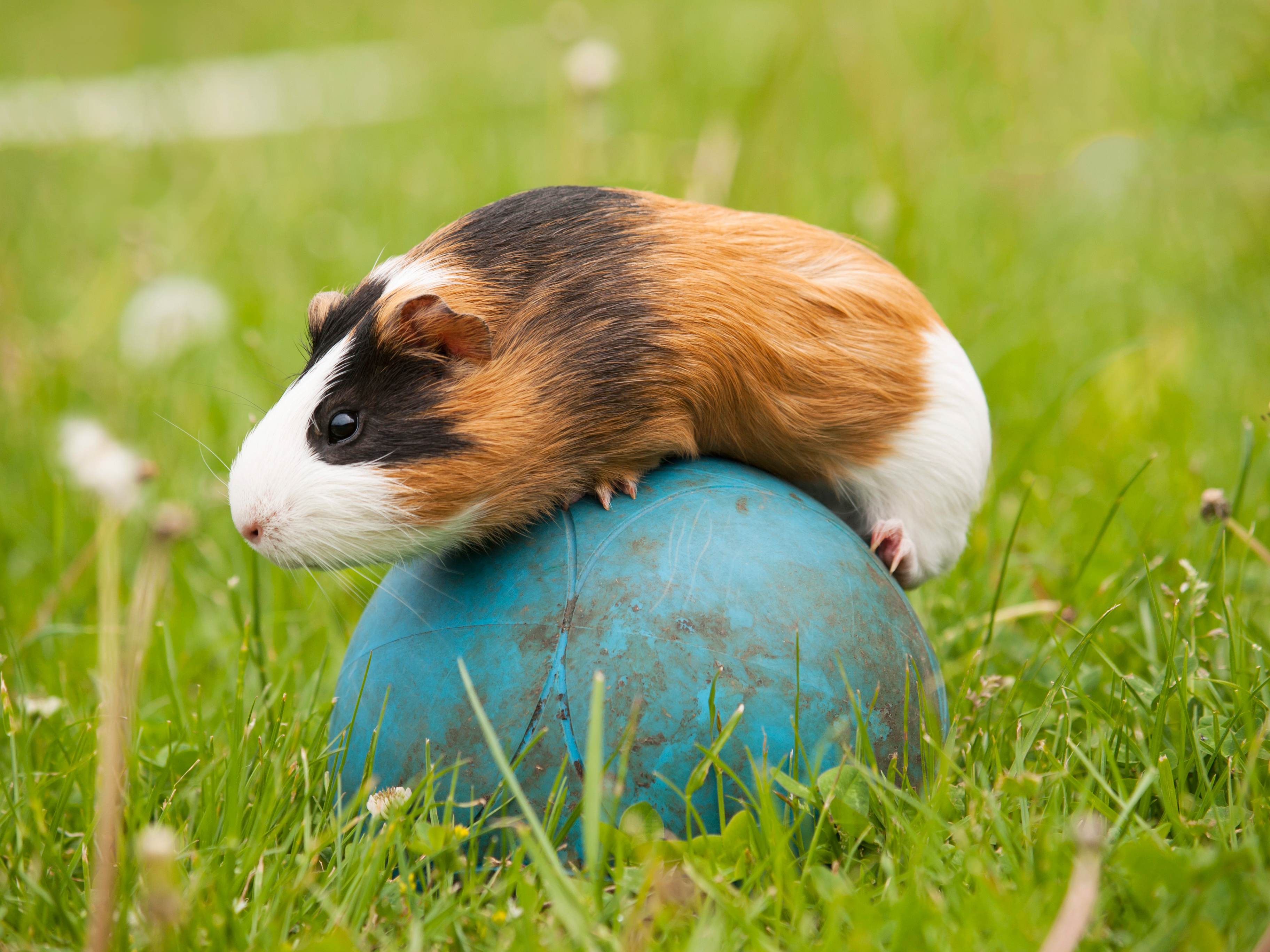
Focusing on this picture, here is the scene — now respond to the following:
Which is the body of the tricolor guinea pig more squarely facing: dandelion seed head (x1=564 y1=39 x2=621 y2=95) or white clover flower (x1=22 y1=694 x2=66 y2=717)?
the white clover flower

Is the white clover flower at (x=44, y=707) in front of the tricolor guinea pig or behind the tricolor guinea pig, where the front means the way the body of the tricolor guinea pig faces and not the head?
in front

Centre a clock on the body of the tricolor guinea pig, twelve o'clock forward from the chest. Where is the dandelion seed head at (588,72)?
The dandelion seed head is roughly at 3 o'clock from the tricolor guinea pig.

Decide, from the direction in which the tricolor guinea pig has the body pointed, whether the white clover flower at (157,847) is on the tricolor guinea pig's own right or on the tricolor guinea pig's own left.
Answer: on the tricolor guinea pig's own left

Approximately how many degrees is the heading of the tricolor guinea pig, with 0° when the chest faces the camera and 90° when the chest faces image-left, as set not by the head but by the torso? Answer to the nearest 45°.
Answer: approximately 90°

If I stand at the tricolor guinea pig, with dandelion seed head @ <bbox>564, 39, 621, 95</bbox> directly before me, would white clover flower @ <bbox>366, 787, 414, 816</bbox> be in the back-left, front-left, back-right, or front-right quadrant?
back-left

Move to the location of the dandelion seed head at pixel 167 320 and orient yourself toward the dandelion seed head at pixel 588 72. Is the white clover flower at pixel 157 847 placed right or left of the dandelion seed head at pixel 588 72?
right
